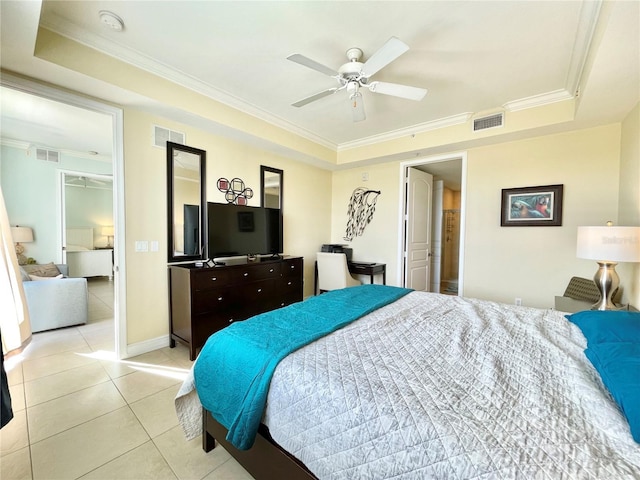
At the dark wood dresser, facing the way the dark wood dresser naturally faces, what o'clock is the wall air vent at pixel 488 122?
The wall air vent is roughly at 11 o'clock from the dark wood dresser.

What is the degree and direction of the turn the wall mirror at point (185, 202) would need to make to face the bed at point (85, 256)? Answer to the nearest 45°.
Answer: approximately 180°

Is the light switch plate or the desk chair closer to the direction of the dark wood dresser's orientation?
the desk chair

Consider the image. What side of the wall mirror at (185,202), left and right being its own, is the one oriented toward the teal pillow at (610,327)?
front

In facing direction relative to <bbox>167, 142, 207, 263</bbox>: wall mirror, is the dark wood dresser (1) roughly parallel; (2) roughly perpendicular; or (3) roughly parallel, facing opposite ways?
roughly parallel

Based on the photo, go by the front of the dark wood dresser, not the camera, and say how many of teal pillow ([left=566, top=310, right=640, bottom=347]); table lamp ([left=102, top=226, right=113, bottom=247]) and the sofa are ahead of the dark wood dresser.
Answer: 1

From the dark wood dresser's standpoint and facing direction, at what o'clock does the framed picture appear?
The framed picture is roughly at 11 o'clock from the dark wood dresser.

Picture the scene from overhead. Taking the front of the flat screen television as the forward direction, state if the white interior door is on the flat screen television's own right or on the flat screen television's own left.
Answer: on the flat screen television's own left

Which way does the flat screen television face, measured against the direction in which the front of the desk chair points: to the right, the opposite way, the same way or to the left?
to the right

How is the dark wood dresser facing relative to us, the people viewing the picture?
facing the viewer and to the right of the viewer

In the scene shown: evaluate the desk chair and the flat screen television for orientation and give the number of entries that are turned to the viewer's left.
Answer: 0

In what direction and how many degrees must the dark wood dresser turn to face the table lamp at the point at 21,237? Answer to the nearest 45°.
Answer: approximately 180°

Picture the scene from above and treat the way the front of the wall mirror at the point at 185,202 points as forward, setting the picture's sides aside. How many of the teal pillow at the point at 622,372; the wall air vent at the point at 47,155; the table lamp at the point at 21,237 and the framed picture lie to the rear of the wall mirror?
2

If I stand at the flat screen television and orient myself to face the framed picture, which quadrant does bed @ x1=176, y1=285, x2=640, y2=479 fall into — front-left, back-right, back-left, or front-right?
front-right

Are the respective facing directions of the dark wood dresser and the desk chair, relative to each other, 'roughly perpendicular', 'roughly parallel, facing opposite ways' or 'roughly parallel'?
roughly perpendicular

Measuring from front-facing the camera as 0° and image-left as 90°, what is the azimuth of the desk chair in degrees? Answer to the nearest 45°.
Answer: approximately 225°
